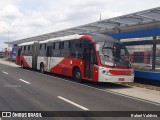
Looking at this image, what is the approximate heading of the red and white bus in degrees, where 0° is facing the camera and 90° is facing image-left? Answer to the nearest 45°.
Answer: approximately 315°

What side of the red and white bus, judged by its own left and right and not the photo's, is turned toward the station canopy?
left
